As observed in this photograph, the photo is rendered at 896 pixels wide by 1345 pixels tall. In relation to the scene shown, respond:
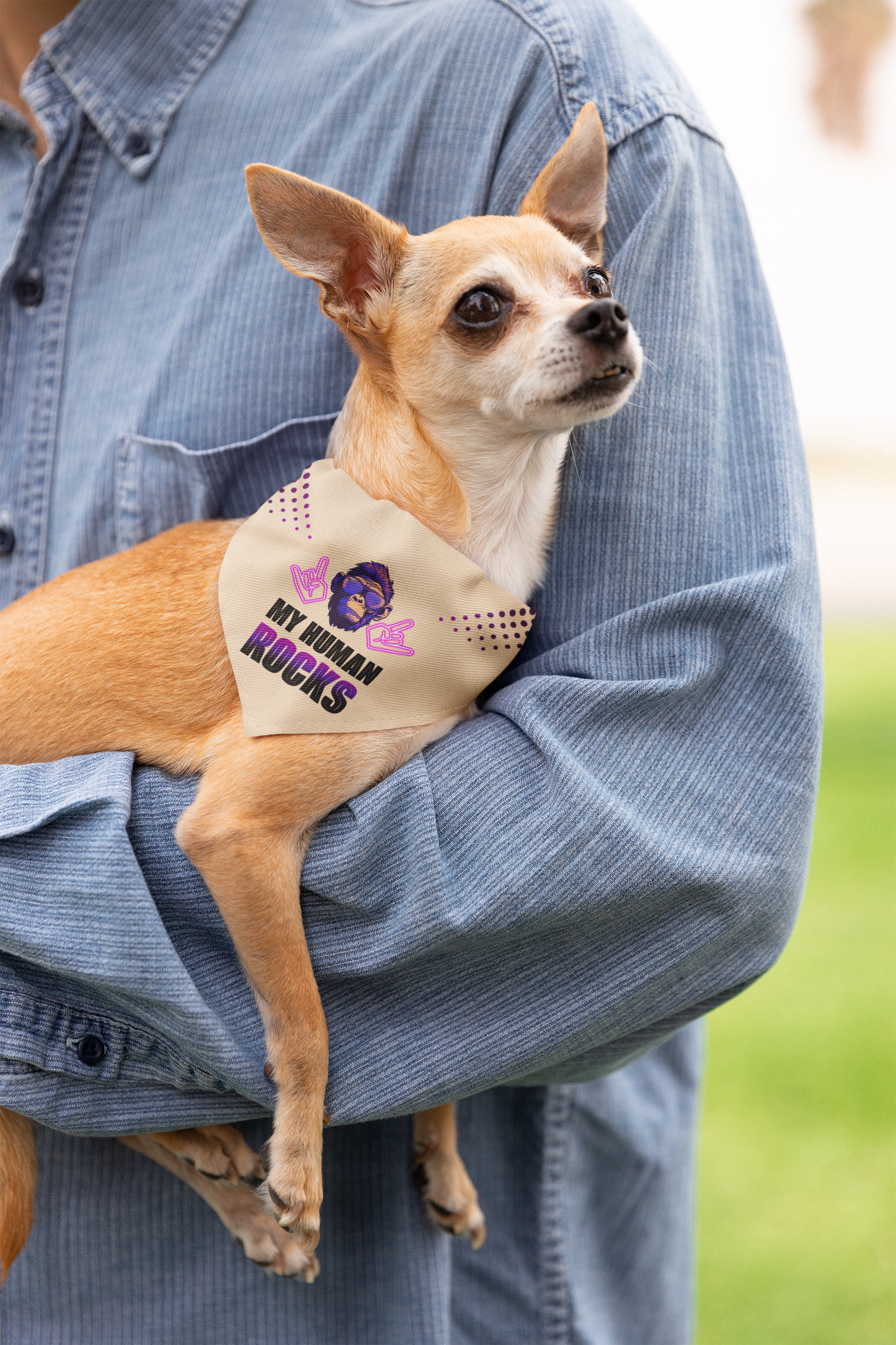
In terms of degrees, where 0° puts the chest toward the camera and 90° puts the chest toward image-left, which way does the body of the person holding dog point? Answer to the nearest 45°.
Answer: approximately 0°
